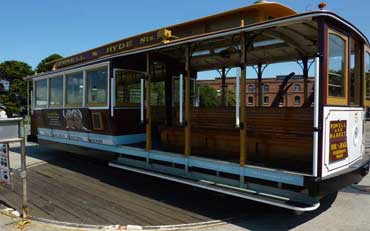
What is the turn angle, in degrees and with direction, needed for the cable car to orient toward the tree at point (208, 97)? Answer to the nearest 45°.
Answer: approximately 135° to its left

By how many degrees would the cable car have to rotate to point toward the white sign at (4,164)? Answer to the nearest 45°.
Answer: approximately 135° to its right

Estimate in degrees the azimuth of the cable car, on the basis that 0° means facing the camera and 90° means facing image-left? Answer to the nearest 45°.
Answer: approximately 315°
